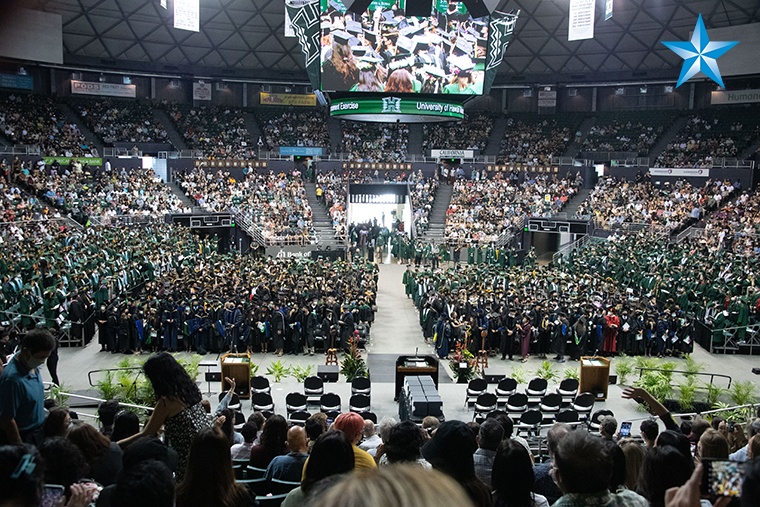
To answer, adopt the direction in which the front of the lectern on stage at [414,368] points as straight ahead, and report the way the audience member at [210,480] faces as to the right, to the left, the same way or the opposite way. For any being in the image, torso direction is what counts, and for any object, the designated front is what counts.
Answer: the same way

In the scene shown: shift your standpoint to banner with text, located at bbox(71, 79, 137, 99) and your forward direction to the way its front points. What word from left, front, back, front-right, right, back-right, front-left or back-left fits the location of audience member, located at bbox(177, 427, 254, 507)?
front

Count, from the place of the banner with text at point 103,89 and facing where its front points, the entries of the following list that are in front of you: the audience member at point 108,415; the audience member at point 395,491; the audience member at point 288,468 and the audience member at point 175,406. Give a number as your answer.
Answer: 4

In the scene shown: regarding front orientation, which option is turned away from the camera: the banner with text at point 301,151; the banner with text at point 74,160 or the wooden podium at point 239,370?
the wooden podium

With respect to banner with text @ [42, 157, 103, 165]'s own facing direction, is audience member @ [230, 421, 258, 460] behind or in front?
in front

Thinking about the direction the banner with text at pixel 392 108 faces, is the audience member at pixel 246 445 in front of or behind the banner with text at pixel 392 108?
in front

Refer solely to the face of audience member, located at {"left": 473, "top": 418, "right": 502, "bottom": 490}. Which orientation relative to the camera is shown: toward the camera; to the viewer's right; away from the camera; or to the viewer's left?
away from the camera

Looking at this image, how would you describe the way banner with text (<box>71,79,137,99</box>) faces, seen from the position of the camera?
facing the viewer

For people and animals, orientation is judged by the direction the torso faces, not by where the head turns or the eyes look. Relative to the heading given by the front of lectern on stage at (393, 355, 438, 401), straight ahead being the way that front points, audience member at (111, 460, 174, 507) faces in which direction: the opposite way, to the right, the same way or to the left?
the same way

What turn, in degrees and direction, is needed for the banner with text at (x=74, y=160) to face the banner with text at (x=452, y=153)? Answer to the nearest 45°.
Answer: approximately 90° to its left

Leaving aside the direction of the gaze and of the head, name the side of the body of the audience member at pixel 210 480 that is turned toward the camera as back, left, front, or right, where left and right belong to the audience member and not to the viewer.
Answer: back

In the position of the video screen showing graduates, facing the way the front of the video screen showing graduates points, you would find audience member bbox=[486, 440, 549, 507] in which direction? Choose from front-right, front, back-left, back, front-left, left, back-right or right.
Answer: front

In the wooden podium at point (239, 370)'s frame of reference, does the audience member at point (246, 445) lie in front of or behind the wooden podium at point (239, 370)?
behind

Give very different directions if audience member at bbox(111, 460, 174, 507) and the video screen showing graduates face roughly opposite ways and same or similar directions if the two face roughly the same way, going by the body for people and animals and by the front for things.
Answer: very different directions

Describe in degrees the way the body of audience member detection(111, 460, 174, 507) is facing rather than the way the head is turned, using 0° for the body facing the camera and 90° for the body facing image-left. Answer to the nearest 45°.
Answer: approximately 180°

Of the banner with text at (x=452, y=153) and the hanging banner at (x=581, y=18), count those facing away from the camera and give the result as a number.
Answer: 0

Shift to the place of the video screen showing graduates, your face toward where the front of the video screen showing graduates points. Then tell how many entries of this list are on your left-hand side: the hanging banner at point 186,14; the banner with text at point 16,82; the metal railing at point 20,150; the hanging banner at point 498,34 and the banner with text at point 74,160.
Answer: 1
